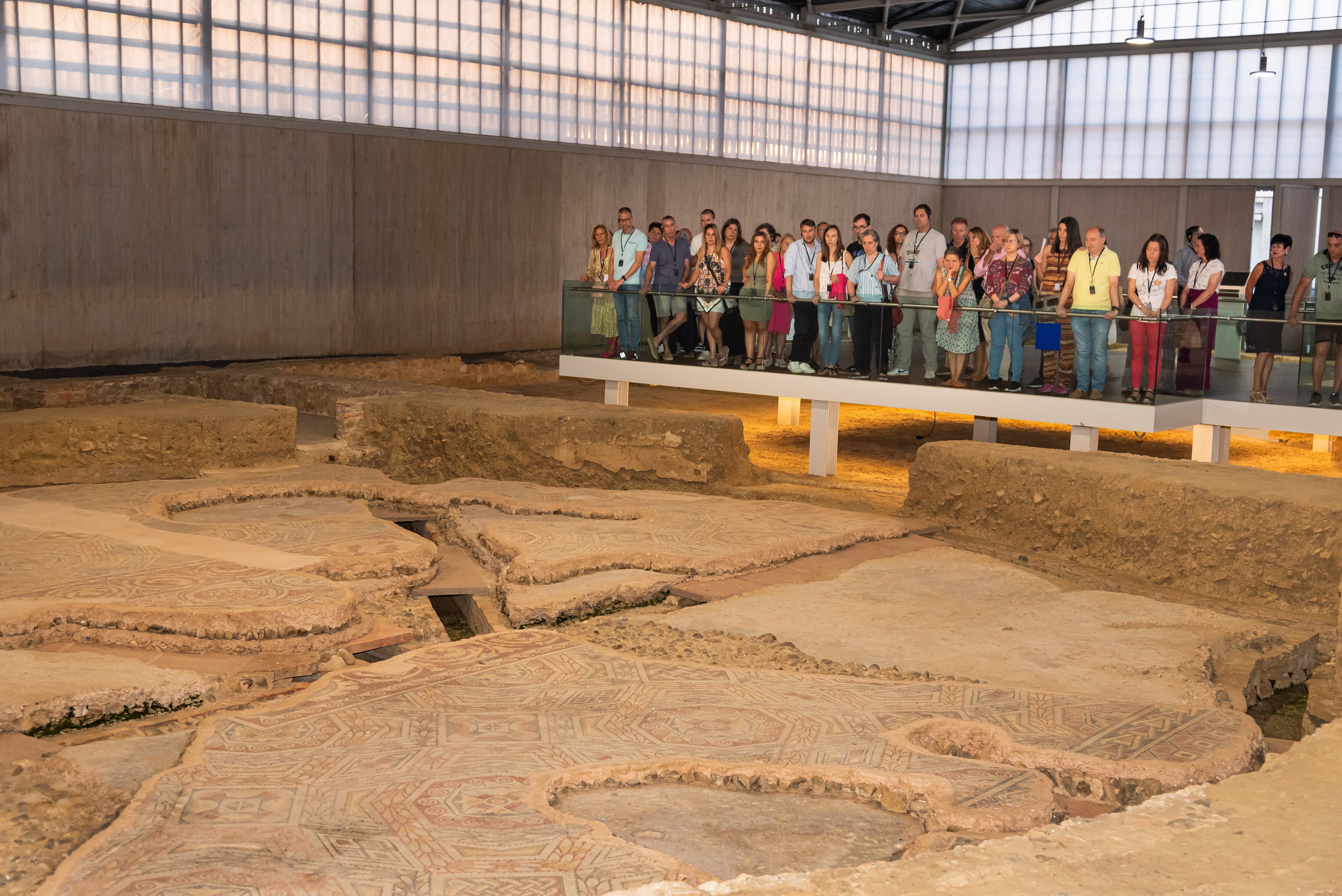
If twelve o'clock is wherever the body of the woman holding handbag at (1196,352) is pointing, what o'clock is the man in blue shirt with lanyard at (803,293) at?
The man in blue shirt with lanyard is roughly at 2 o'clock from the woman holding handbag.

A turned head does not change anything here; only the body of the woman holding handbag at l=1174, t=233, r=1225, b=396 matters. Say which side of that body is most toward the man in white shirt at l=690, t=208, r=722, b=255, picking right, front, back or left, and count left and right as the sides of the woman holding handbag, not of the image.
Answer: right

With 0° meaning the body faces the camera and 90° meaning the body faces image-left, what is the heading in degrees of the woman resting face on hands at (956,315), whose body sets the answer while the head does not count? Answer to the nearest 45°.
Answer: approximately 0°

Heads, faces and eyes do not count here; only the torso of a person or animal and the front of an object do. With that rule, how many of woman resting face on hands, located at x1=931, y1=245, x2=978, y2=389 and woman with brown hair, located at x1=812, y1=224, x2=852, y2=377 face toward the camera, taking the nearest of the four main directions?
2

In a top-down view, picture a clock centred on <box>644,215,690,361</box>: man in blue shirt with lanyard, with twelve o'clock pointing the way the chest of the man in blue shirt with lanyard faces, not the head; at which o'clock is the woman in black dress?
The woman in black dress is roughly at 10 o'clock from the man in blue shirt with lanyard.
